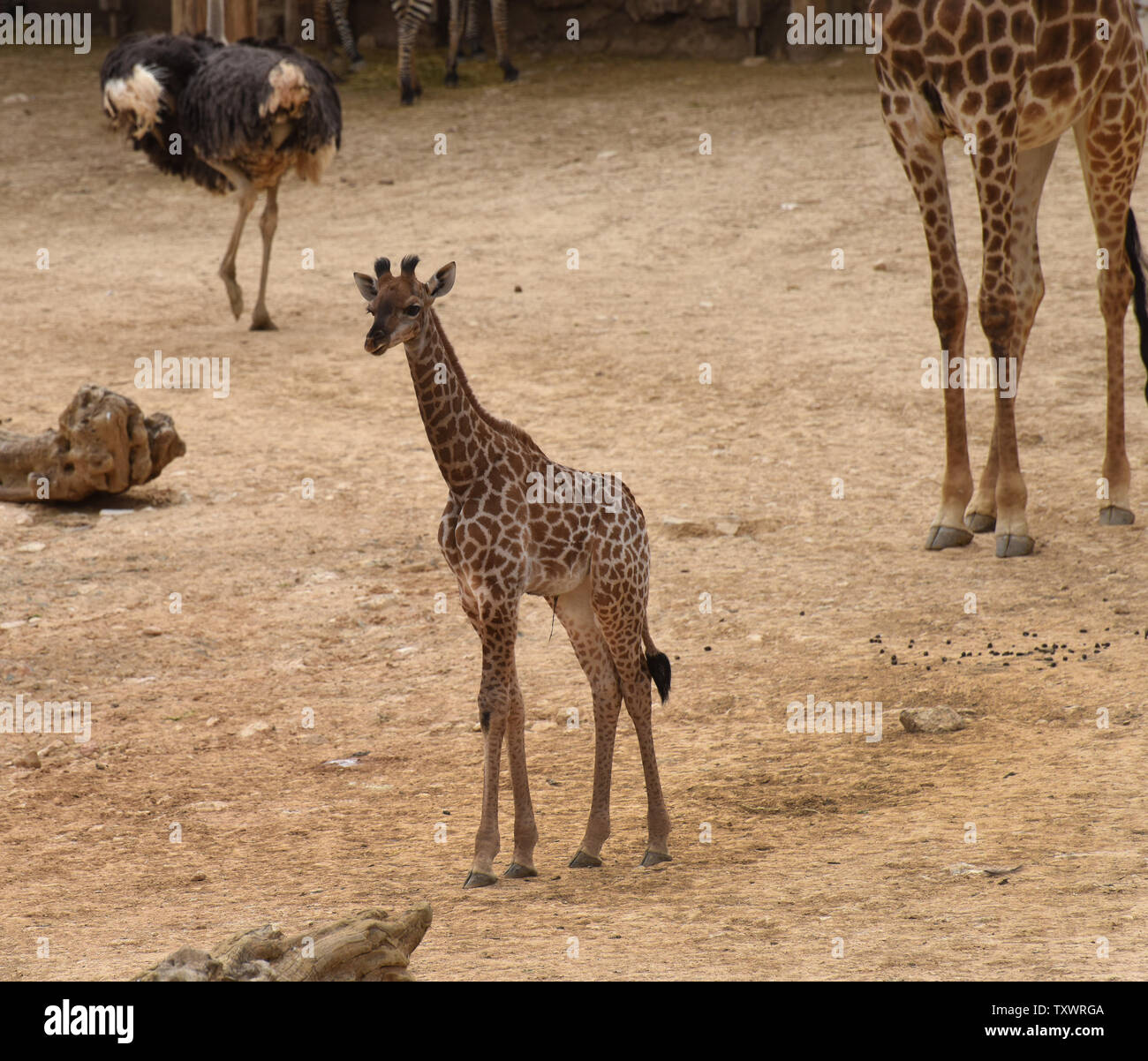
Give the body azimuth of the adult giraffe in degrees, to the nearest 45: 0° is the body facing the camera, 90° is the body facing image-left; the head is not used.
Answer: approximately 45°

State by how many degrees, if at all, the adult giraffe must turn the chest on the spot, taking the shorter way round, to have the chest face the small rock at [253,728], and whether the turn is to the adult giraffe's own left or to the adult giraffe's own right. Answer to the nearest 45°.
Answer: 0° — it already faces it

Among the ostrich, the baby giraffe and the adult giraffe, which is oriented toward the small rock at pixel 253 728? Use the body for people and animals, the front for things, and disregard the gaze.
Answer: the adult giraffe

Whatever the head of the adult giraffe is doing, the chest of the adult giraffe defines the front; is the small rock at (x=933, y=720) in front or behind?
in front

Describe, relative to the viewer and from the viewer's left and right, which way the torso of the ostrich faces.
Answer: facing away from the viewer and to the left of the viewer

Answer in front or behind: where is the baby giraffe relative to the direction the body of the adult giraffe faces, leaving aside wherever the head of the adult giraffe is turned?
in front
